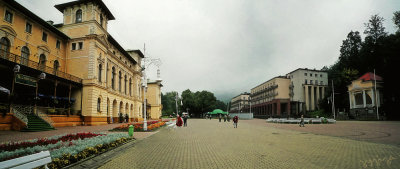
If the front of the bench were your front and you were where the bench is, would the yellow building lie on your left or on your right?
on your left

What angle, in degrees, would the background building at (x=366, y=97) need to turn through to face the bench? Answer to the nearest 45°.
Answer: approximately 45° to its left

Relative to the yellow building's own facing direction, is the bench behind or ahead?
ahead

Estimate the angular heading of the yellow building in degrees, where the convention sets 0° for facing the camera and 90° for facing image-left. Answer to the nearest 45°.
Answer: approximately 315°

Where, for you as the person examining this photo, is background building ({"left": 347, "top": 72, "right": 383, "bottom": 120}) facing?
facing the viewer and to the left of the viewer

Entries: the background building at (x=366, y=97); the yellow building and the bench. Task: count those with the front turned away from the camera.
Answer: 0

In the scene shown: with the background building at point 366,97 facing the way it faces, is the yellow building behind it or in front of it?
in front

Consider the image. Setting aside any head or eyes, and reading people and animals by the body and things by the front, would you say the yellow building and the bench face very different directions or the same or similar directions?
same or similar directions

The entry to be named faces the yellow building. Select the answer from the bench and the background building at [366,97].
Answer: the background building
